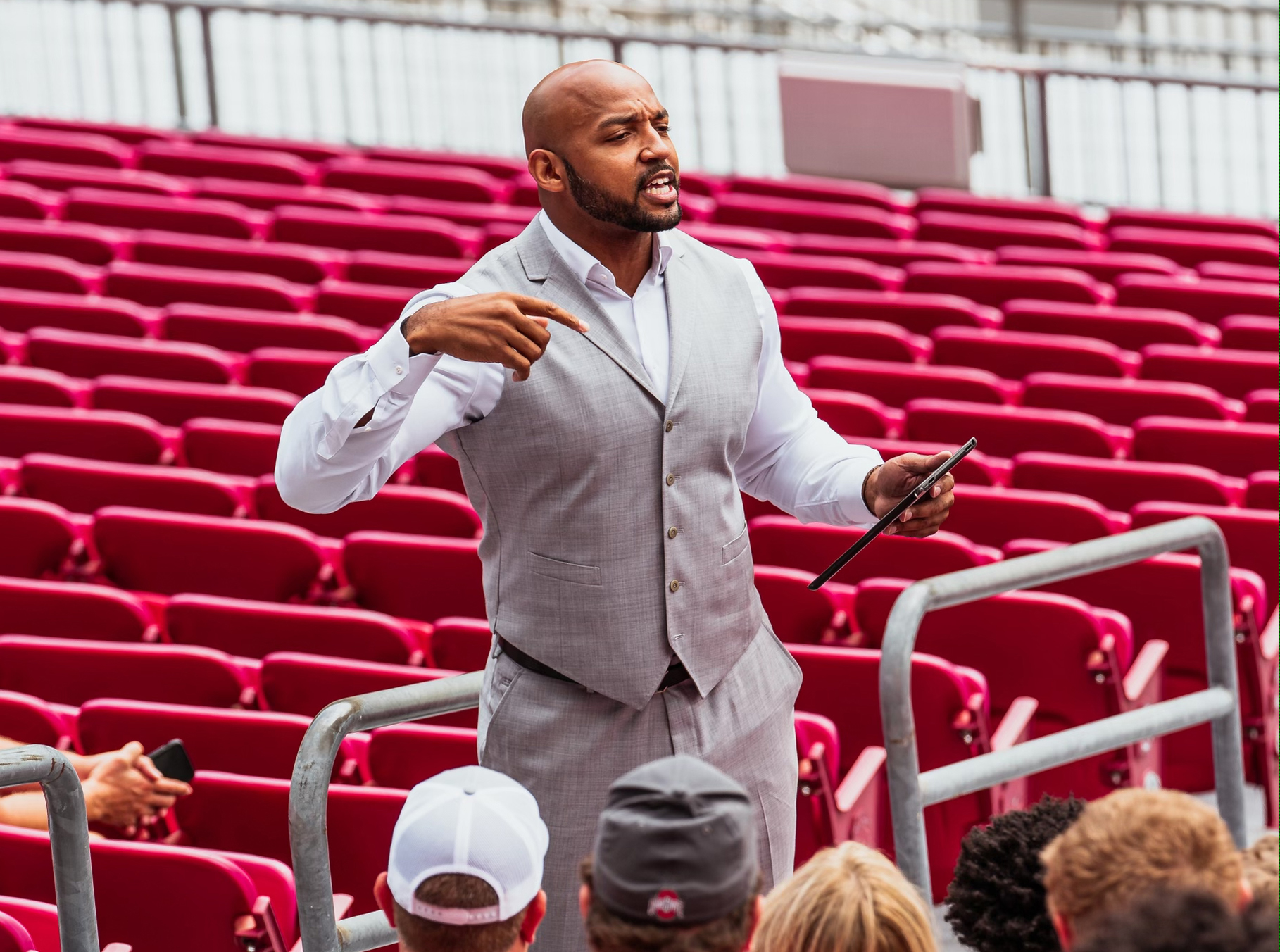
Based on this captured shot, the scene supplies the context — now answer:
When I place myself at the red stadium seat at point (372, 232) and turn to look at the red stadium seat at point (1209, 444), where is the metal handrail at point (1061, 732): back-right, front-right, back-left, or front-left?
front-right

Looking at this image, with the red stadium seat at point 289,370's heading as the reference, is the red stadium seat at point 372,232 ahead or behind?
behind

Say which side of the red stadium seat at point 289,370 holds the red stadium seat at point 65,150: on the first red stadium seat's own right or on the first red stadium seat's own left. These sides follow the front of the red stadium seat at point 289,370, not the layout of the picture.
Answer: on the first red stadium seat's own right

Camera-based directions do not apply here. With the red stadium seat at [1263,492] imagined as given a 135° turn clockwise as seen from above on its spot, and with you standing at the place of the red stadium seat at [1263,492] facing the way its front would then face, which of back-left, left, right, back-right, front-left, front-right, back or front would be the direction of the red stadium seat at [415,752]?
back-left

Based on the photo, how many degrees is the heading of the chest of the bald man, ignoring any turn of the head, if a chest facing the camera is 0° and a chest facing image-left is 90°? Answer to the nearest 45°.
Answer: approximately 315°

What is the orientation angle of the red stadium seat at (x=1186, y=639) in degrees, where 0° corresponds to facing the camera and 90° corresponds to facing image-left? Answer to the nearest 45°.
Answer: approximately 45°

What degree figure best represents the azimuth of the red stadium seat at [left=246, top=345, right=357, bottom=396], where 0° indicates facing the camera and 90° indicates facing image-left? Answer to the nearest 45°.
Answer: approximately 45°

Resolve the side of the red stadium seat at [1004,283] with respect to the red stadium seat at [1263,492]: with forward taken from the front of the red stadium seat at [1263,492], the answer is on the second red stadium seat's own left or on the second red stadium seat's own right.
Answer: on the second red stadium seat's own right

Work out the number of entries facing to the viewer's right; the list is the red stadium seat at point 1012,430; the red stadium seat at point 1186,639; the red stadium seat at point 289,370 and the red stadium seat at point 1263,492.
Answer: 0

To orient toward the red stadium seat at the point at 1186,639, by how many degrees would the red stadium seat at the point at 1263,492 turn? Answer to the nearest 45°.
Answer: approximately 45° to its left

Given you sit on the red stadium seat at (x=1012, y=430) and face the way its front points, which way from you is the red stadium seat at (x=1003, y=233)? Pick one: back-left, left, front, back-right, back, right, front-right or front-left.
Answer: back-right

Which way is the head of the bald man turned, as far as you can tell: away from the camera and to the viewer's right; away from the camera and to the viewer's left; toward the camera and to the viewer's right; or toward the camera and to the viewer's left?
toward the camera and to the viewer's right

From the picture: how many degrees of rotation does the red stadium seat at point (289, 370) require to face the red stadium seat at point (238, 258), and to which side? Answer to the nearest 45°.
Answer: approximately 135° to its right

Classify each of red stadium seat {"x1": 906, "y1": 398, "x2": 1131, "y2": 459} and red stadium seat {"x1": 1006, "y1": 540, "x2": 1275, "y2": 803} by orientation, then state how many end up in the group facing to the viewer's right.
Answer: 0
